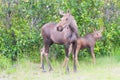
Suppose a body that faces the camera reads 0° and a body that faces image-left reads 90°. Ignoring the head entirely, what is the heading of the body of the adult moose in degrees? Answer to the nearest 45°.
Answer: approximately 315°

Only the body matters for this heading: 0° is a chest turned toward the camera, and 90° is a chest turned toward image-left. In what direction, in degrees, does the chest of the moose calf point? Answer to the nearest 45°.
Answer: approximately 270°

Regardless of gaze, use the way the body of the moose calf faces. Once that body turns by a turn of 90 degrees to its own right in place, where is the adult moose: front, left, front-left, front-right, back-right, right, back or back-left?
front-right
